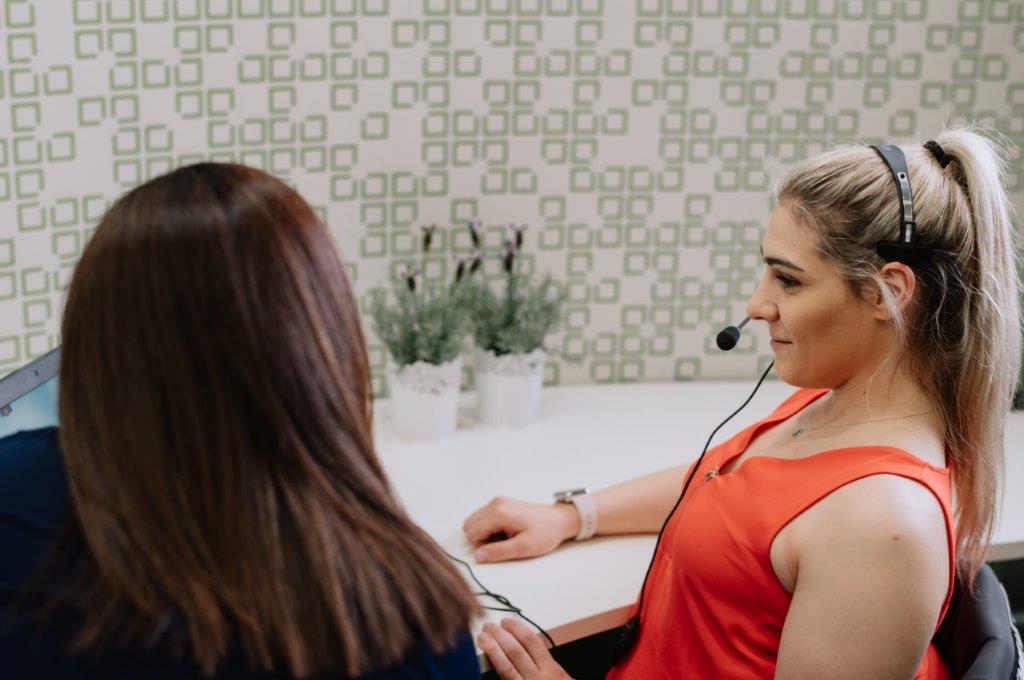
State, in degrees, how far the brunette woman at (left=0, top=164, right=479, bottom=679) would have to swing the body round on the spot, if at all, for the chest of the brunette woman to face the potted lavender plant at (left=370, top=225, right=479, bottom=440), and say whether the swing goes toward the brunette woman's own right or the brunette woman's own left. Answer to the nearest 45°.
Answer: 0° — they already face it

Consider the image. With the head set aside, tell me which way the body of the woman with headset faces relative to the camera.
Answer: to the viewer's left

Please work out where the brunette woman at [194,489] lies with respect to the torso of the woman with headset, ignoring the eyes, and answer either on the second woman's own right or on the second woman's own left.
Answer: on the second woman's own left

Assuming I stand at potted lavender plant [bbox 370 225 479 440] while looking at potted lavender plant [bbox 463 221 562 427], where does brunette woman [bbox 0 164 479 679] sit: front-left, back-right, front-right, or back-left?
back-right

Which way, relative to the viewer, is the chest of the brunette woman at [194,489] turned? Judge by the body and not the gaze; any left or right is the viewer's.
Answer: facing away from the viewer

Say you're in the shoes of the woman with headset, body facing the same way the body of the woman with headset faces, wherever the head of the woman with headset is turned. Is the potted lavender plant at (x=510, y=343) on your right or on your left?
on your right

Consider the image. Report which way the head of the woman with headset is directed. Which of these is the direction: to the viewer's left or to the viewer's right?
to the viewer's left

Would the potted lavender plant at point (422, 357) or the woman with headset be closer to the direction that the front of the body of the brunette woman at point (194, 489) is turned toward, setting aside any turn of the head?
the potted lavender plant

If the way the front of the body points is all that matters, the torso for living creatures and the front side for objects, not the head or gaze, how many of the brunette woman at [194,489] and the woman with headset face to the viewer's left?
1

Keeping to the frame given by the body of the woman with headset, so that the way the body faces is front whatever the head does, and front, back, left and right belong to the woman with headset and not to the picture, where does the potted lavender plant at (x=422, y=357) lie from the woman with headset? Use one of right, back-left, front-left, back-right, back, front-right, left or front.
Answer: front-right
